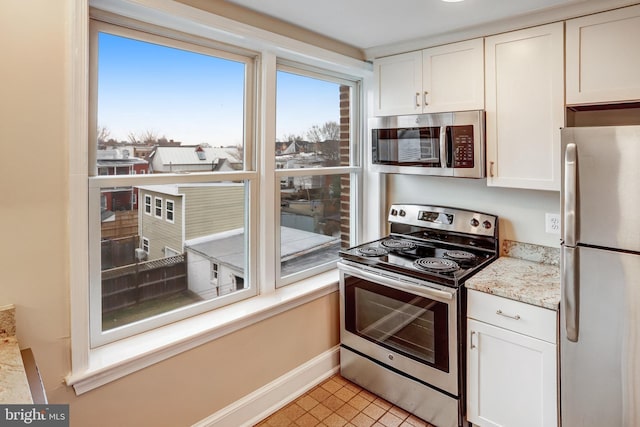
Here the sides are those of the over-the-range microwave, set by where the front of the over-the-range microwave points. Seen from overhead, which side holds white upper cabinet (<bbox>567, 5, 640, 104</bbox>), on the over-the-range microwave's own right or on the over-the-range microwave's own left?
on the over-the-range microwave's own left

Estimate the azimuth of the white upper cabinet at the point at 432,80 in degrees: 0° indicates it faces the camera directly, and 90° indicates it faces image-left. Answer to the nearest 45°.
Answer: approximately 45°

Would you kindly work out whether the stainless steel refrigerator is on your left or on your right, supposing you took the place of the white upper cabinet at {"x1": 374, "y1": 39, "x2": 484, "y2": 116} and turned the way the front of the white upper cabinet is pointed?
on your left

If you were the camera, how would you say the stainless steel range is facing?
facing the viewer and to the left of the viewer
